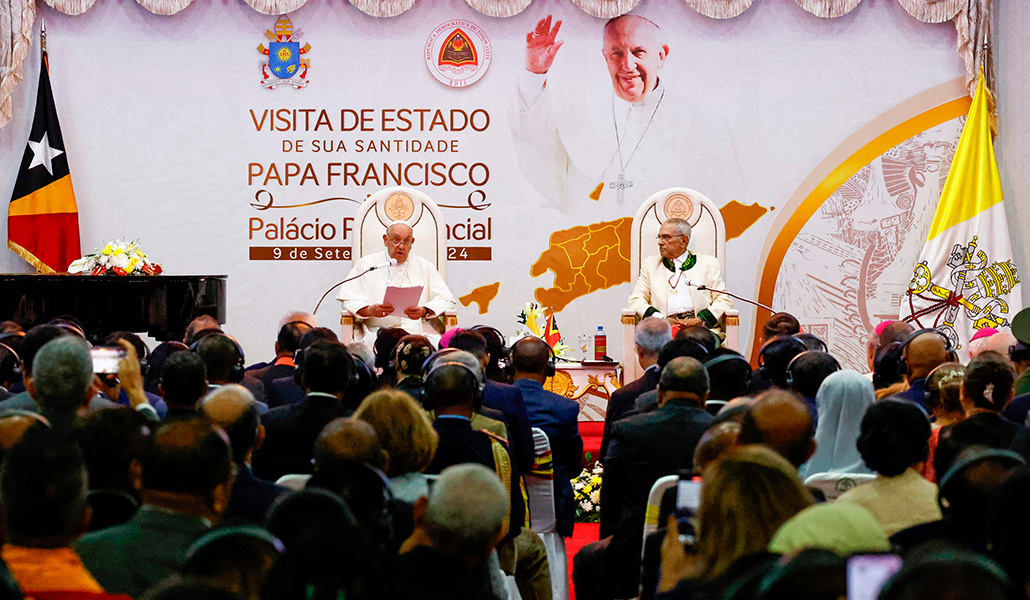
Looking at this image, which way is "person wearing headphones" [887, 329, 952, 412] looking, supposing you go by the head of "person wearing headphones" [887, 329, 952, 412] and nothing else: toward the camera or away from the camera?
away from the camera

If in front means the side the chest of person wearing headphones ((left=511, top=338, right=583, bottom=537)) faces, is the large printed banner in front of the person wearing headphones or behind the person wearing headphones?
in front

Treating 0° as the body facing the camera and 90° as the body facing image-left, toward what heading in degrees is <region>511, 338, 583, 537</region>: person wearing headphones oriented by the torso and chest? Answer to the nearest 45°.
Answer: approximately 180°

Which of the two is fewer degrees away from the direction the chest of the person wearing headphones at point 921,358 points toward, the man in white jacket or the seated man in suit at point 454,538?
the man in white jacket

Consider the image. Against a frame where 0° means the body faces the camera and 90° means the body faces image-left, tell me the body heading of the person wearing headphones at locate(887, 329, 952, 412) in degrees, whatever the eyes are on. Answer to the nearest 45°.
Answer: approximately 180°

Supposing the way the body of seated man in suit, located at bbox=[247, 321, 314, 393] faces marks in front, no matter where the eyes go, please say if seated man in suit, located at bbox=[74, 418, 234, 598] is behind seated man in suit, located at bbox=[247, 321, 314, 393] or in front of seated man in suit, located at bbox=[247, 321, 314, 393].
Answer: behind

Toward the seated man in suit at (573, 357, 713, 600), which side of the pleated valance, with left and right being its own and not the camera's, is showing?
front

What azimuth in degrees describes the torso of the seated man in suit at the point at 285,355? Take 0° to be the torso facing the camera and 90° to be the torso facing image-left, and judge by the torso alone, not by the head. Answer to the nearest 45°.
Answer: approximately 180°

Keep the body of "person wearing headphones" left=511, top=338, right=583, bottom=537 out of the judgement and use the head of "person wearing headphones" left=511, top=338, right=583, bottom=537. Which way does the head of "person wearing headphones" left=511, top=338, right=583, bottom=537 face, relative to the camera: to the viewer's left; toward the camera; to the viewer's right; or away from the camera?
away from the camera

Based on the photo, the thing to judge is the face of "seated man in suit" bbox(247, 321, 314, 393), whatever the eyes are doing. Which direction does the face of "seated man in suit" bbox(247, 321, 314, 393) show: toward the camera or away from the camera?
away from the camera

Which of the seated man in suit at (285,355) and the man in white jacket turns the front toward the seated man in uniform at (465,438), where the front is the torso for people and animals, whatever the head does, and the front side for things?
the man in white jacket

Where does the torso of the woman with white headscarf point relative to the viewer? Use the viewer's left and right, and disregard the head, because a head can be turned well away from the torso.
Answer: facing away from the viewer

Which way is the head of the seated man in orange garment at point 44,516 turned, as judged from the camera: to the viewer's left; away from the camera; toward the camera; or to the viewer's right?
away from the camera

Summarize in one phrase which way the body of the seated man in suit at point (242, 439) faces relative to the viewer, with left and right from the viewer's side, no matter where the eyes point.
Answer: facing away from the viewer

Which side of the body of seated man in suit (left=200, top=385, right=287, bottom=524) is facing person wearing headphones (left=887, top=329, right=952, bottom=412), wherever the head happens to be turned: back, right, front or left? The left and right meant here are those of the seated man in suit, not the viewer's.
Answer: right

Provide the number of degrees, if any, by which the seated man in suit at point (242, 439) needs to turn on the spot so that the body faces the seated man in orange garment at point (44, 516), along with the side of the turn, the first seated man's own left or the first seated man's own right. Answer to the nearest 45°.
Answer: approximately 135° to the first seated man's own left

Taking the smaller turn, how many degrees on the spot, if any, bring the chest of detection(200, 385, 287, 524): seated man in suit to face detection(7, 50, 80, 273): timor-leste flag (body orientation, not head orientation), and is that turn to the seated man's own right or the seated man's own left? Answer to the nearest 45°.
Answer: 0° — they already face it
